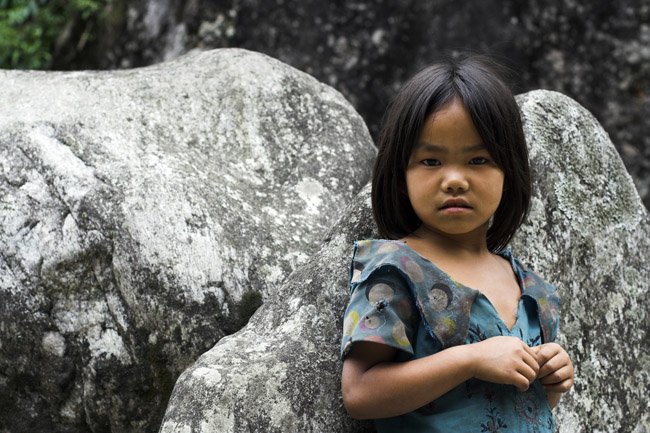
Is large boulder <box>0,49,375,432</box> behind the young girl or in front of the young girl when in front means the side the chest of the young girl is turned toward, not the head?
behind

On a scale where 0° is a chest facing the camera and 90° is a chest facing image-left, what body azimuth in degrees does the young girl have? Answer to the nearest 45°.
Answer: approximately 315°
